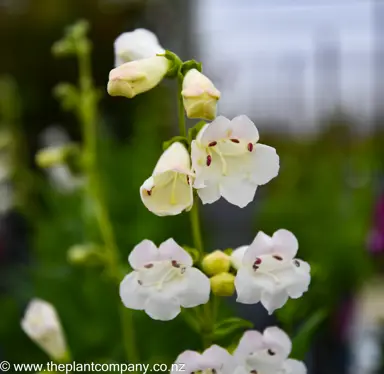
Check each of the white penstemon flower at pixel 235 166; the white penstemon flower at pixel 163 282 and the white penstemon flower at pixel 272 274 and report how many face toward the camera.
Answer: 3

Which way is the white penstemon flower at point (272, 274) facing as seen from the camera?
toward the camera

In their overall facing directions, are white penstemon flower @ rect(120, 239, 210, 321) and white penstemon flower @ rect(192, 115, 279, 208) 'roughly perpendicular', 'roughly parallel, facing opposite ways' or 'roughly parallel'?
roughly parallel

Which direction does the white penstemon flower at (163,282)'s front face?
toward the camera

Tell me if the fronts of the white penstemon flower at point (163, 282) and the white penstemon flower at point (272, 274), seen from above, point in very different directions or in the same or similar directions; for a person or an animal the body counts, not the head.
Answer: same or similar directions

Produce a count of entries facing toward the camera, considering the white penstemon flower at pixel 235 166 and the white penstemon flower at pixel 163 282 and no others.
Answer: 2

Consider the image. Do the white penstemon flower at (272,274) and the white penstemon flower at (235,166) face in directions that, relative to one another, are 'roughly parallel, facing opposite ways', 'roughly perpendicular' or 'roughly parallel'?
roughly parallel
